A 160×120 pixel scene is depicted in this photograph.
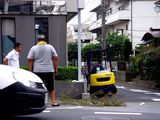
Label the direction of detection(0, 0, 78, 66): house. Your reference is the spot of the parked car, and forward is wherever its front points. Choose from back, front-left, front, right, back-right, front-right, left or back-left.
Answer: back-left

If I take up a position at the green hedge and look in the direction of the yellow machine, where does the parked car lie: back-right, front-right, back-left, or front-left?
back-right

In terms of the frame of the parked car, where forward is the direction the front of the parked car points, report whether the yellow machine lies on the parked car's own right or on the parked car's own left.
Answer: on the parked car's own left
